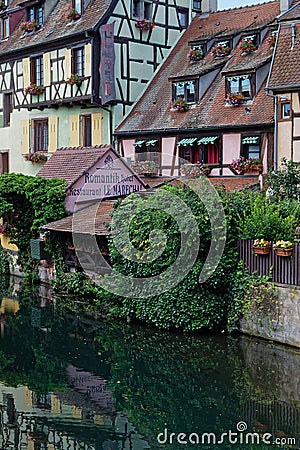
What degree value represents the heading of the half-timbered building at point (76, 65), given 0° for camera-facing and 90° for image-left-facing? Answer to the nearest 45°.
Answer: approximately 45°

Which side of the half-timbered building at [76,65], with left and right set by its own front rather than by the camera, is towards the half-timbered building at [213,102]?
left

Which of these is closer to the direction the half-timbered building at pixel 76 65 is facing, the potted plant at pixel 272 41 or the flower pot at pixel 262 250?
the flower pot

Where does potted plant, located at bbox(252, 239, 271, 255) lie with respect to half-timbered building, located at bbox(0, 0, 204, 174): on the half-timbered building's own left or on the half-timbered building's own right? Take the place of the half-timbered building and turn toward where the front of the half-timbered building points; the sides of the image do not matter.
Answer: on the half-timbered building's own left

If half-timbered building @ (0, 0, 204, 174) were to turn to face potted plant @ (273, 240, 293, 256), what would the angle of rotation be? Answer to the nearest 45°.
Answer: approximately 45° to its left

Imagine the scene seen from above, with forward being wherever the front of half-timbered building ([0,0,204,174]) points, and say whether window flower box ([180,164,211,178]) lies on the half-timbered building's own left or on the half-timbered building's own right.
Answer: on the half-timbered building's own left

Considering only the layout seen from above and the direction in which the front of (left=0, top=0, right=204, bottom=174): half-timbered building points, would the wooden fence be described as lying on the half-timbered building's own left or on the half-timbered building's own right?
on the half-timbered building's own left

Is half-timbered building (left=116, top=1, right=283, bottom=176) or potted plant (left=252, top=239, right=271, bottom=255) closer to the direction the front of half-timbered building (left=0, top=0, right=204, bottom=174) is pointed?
the potted plant
